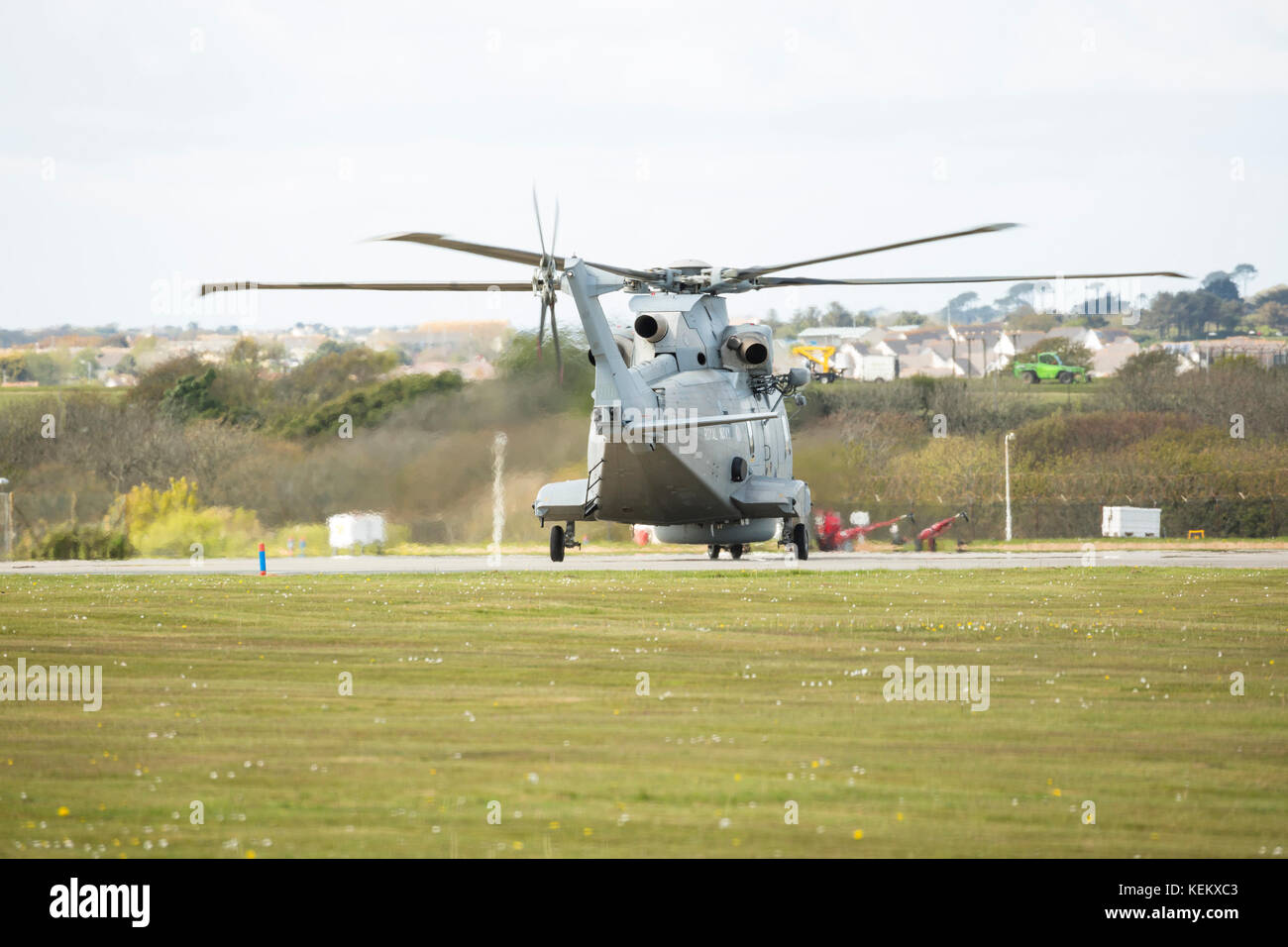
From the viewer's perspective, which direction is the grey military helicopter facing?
away from the camera
